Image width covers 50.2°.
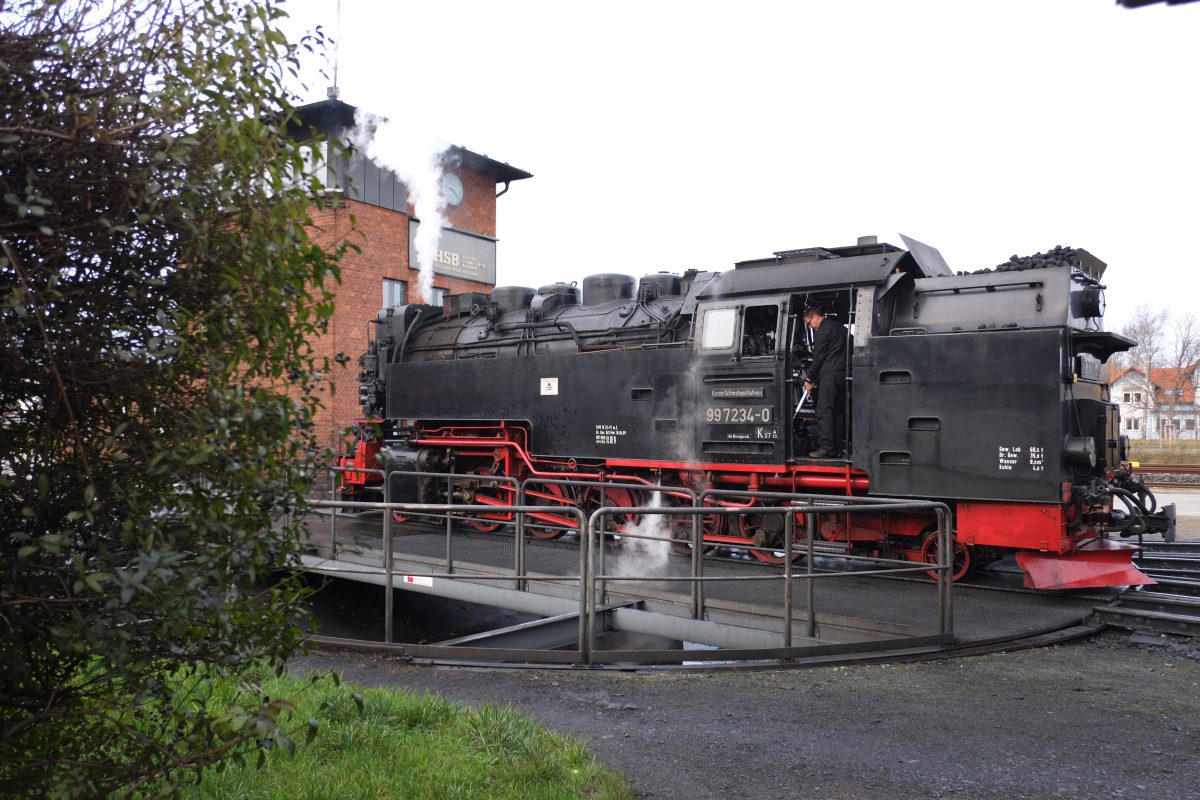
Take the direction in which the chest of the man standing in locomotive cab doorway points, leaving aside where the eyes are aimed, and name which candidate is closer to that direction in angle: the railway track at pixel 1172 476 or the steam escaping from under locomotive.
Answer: the steam escaping from under locomotive

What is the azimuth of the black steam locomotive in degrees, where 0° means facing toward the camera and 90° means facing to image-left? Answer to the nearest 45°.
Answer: approximately 135°

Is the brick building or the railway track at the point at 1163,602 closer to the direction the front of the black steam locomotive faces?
the brick building

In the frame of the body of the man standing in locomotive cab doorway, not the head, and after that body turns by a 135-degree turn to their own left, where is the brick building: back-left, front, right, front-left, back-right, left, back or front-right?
back

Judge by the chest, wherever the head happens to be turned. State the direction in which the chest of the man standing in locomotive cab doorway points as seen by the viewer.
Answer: to the viewer's left

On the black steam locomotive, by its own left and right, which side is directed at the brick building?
front

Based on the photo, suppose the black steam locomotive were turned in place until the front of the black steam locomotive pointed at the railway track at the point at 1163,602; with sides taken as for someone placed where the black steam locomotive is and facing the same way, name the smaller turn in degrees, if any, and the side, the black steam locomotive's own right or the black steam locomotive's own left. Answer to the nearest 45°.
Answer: approximately 180°

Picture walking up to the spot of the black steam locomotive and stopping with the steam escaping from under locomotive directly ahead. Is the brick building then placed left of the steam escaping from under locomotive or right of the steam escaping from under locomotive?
right

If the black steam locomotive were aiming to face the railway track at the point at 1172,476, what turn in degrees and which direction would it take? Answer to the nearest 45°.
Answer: approximately 90° to its right
